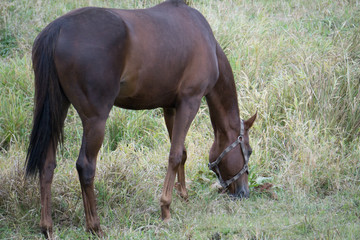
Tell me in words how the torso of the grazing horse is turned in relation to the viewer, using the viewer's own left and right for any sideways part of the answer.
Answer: facing away from the viewer and to the right of the viewer
